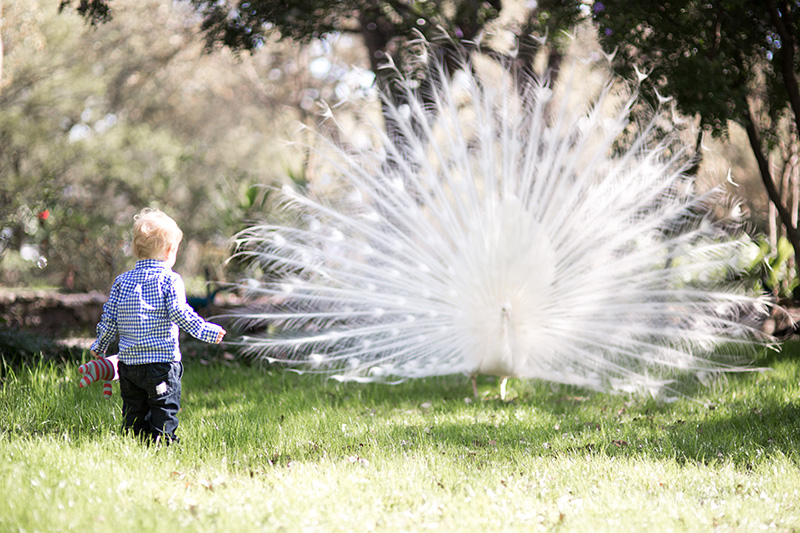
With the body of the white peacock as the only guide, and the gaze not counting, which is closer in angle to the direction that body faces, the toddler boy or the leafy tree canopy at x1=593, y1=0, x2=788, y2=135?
the toddler boy

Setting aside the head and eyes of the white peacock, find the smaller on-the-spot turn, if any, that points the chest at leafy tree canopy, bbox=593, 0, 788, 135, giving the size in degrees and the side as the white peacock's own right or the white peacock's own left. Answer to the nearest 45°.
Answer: approximately 135° to the white peacock's own left

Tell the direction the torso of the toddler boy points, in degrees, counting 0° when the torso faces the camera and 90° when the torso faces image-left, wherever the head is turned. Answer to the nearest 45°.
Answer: approximately 225°

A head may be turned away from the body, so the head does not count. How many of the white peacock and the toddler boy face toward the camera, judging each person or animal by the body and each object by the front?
1

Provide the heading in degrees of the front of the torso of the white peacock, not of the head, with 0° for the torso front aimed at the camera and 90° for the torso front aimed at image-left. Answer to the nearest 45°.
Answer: approximately 0°

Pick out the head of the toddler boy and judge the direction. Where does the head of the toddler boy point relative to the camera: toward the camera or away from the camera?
away from the camera

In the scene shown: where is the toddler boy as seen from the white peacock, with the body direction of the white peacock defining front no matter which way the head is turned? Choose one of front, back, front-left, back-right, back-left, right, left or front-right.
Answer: front-right

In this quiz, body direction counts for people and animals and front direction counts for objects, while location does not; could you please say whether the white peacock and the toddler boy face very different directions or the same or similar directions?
very different directions
